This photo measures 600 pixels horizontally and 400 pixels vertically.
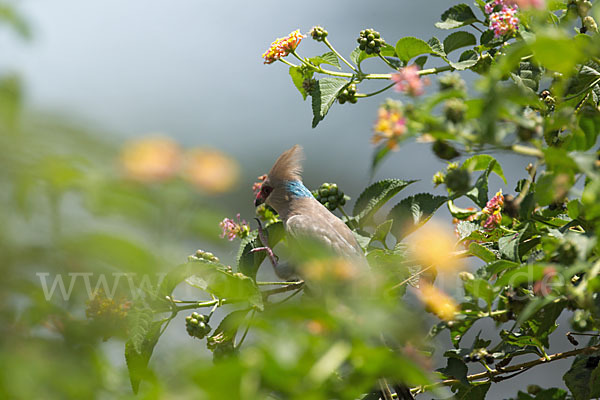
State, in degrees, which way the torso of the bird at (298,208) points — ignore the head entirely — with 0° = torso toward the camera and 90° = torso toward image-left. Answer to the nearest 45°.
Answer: approximately 90°

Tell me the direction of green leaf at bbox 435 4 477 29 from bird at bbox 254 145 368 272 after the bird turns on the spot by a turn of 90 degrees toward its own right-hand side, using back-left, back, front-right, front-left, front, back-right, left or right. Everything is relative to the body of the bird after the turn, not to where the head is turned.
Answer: back-right
